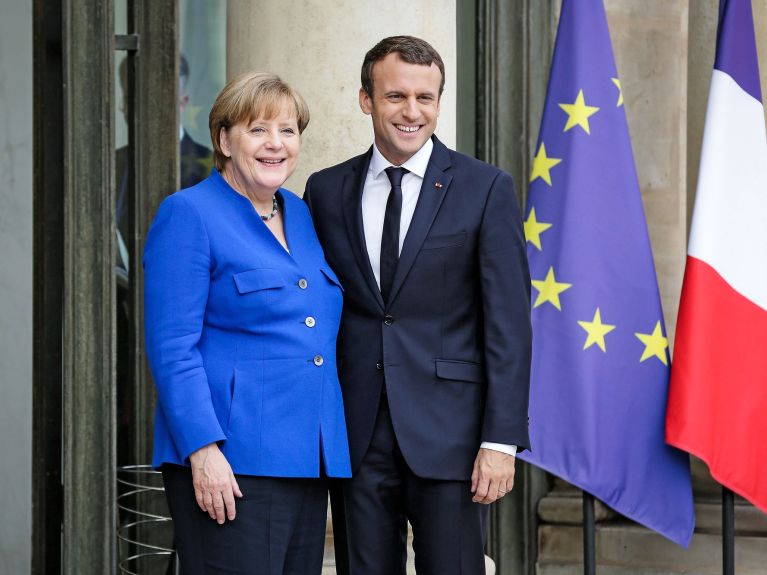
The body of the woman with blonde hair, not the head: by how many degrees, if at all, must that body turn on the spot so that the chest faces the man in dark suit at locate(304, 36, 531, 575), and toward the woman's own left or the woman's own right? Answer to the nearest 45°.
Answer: approximately 45° to the woman's own left

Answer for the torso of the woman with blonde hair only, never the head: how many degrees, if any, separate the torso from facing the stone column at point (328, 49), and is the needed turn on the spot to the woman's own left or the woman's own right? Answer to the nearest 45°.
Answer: approximately 135° to the woman's own left

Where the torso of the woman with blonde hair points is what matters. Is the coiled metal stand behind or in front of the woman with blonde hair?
behind

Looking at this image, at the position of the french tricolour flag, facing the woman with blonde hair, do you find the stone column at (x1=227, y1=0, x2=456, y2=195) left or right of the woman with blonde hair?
right

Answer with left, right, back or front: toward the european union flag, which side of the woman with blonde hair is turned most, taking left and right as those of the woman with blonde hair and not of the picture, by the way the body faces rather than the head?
left

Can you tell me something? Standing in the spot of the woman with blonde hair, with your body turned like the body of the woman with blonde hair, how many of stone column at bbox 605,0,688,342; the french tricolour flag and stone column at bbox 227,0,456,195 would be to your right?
0

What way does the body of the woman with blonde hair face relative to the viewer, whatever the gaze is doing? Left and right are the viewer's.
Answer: facing the viewer and to the right of the viewer

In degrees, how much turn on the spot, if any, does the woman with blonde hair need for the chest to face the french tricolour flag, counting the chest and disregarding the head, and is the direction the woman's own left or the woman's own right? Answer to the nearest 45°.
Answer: approximately 90° to the woman's own left

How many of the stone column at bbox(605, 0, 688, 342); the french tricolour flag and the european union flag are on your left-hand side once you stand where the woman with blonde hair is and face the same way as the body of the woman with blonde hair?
3

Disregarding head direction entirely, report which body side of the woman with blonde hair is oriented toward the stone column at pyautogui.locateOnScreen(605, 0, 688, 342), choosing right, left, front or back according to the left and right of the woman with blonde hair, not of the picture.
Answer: left
